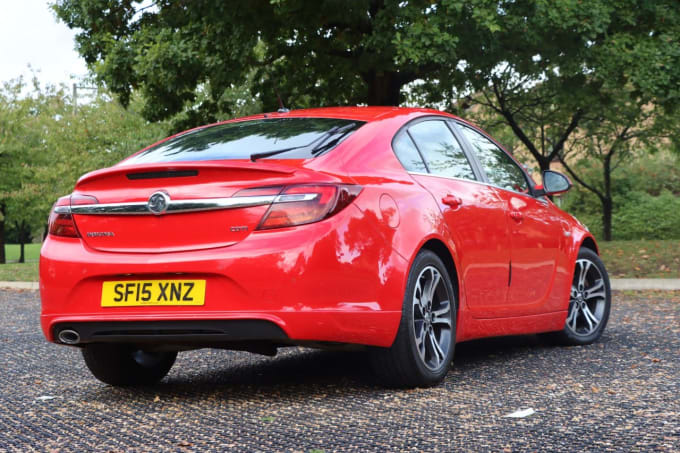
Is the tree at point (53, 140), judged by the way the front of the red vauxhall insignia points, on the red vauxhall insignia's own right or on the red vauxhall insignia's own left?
on the red vauxhall insignia's own left

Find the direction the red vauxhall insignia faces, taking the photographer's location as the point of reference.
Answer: facing away from the viewer and to the right of the viewer

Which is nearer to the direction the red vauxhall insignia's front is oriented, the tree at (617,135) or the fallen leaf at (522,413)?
the tree

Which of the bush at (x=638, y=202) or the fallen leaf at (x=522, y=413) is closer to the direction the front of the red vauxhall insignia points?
the bush

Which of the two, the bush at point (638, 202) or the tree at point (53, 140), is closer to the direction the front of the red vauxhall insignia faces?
the bush
